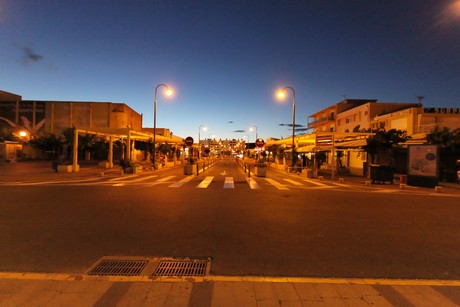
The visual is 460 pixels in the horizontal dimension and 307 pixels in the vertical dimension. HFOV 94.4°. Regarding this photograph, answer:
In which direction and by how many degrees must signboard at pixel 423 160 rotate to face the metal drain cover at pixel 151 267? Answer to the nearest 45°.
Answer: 0° — it already faces it

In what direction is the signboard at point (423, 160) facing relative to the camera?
toward the camera

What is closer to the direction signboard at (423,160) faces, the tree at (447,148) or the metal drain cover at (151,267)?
the metal drain cover

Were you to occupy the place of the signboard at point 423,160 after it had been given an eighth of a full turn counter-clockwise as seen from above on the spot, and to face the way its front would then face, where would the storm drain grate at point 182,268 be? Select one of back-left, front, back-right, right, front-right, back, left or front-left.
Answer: front-right

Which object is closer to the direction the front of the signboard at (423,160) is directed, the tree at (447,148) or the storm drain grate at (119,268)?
the storm drain grate

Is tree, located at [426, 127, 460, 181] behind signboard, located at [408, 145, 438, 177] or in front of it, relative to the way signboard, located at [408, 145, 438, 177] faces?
behind

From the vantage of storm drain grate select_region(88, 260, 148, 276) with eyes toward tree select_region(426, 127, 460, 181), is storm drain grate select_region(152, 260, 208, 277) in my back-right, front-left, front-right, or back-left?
front-right

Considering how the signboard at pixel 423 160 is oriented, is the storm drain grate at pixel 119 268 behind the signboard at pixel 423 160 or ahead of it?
ahead
